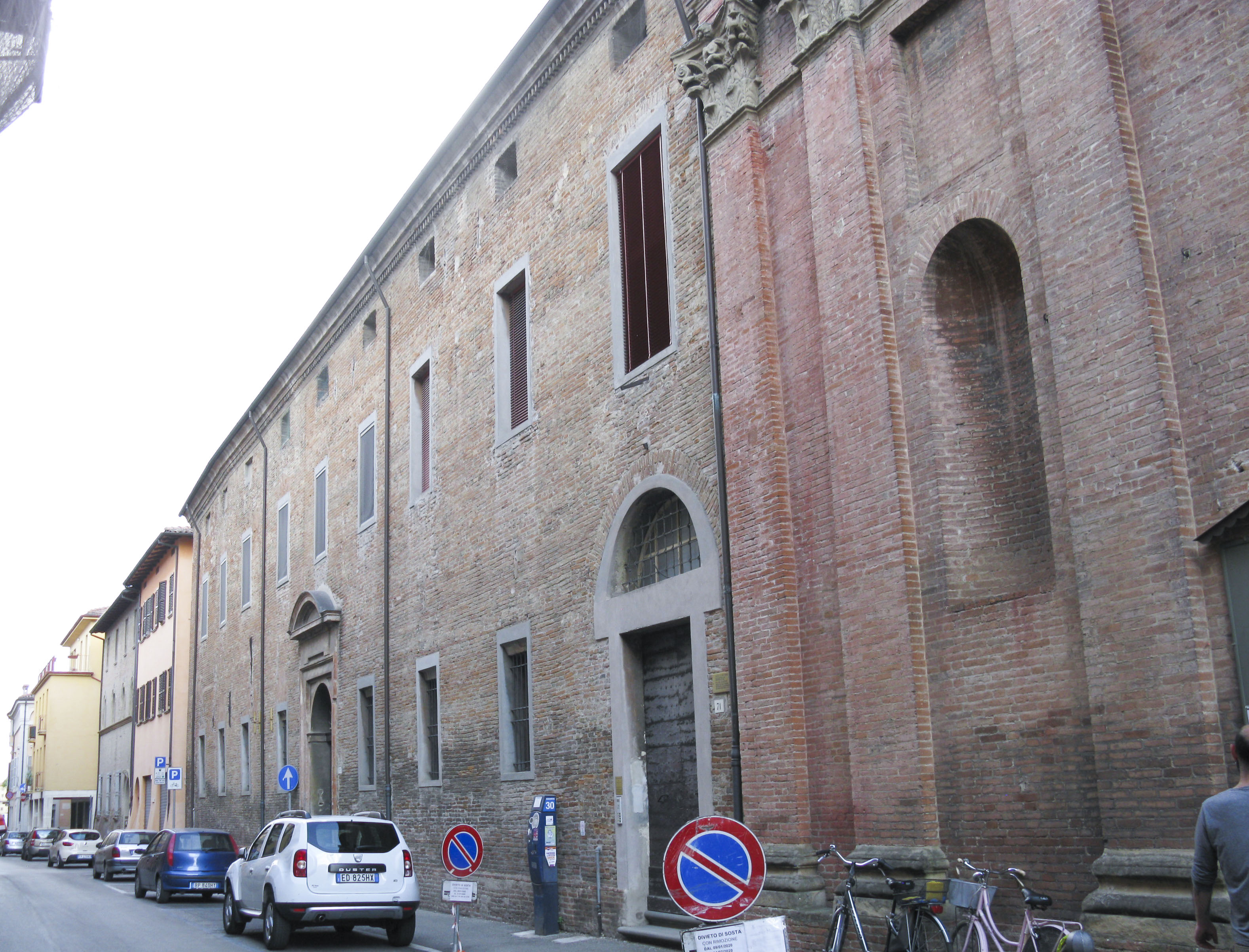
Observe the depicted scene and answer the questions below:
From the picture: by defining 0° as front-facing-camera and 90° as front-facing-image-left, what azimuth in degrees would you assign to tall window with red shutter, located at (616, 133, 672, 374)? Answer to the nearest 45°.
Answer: approximately 45°

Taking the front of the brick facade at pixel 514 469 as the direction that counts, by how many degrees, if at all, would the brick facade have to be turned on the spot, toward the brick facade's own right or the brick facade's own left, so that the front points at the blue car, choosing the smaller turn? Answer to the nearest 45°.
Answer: approximately 90° to the brick facade's own right

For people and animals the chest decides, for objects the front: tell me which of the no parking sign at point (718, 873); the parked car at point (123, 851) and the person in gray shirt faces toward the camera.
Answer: the no parking sign

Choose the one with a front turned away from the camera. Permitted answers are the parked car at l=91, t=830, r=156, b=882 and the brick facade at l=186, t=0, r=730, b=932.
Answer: the parked car

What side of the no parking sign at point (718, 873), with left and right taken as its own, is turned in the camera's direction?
front

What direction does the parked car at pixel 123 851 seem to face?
away from the camera

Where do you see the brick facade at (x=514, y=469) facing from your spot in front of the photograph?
facing the viewer and to the left of the viewer

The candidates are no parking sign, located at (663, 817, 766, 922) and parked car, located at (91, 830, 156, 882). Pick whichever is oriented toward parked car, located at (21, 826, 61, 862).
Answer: parked car, located at (91, 830, 156, 882)

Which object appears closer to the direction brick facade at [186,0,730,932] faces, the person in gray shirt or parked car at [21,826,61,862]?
the person in gray shirt

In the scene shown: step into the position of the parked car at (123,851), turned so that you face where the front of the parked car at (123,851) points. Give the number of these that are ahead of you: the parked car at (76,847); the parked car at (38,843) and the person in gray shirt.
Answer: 2

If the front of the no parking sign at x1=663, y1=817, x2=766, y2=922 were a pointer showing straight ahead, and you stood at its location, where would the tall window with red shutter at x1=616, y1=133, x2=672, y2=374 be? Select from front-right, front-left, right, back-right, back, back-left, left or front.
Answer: back

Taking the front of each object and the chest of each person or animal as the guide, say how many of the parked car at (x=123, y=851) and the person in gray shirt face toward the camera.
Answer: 0

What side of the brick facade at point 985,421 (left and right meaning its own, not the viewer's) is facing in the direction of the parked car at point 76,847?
right

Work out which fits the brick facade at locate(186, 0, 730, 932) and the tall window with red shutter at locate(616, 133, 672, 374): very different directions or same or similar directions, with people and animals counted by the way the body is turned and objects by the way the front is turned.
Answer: same or similar directions

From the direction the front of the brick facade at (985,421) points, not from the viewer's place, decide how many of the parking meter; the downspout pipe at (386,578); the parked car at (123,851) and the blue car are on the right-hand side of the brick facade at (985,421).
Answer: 4

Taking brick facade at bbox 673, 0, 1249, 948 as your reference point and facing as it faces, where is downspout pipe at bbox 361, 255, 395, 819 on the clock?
The downspout pipe is roughly at 3 o'clock from the brick facade.
